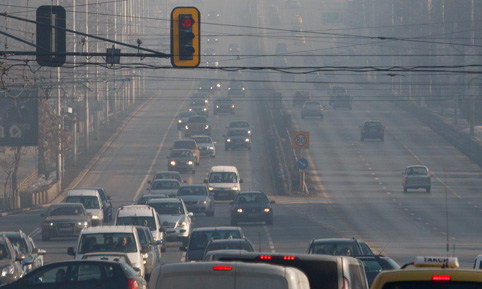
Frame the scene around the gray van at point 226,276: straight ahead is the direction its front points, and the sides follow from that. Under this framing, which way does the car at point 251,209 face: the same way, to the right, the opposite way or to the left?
the opposite way

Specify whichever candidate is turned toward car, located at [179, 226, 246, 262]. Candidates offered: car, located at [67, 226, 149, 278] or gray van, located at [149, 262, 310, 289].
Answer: the gray van

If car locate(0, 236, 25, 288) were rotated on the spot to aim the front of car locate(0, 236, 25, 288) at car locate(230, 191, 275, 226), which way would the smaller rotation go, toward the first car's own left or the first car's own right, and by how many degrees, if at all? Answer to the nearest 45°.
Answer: approximately 135° to the first car's own left

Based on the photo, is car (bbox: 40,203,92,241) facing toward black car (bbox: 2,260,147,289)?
yes

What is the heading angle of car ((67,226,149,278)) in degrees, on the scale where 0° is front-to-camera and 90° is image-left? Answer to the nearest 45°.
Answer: approximately 0°

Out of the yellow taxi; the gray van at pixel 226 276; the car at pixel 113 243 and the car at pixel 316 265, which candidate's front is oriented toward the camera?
the car at pixel 113 243

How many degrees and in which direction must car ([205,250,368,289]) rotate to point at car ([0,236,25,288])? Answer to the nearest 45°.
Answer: approximately 45° to its left

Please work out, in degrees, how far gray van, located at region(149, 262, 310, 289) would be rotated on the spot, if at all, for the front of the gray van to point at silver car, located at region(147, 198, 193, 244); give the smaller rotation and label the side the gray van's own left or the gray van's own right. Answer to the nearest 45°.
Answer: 0° — it already faces it

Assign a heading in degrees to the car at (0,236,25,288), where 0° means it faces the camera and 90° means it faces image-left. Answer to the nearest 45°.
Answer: approximately 0°

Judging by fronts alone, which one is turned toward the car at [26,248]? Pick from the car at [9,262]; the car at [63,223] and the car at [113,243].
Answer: the car at [63,223]

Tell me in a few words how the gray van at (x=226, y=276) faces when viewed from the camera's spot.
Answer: facing away from the viewer

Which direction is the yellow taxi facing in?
away from the camera

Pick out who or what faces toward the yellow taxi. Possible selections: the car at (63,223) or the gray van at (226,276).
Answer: the car

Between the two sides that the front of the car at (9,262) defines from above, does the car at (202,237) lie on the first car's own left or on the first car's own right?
on the first car's own left
